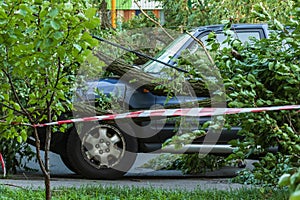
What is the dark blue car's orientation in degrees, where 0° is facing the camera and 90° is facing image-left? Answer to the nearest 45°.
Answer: approximately 90°
